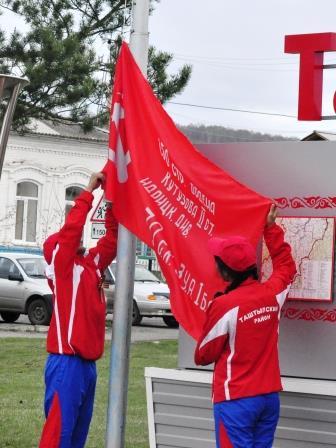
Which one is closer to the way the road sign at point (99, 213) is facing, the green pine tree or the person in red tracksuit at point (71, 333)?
the person in red tracksuit

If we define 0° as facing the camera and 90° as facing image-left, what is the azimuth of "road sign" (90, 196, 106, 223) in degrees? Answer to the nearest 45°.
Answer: approximately 0°

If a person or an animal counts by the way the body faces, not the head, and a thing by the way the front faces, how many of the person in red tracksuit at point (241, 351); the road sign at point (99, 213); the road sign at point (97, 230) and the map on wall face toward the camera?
3

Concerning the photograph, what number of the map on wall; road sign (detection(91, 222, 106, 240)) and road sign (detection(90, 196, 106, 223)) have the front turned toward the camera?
3

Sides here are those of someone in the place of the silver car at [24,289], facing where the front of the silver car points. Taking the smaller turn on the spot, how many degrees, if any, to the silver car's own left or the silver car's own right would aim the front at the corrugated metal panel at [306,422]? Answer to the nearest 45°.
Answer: approximately 45° to the silver car's own right

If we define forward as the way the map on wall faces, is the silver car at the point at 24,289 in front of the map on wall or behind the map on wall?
behind
